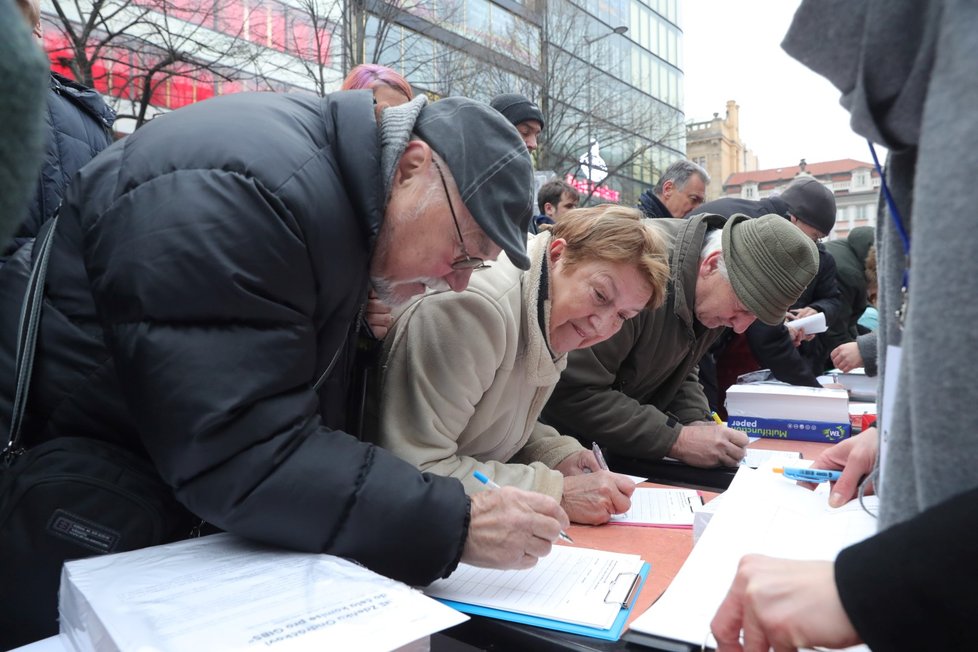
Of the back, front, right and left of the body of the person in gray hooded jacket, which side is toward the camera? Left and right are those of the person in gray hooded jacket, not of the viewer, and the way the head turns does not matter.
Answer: left

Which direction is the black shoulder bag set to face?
toward the camera

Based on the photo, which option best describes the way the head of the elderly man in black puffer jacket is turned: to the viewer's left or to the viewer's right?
to the viewer's right

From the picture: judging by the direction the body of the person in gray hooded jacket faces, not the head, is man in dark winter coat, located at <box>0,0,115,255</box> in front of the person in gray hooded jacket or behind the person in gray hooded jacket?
in front

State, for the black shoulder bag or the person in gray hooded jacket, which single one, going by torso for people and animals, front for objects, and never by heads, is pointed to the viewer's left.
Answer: the person in gray hooded jacket

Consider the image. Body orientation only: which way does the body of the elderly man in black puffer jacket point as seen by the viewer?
to the viewer's right

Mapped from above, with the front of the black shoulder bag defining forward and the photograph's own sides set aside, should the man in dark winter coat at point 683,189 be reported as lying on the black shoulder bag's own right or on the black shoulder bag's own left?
on the black shoulder bag's own left

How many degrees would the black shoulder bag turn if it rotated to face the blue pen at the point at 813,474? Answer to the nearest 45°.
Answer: approximately 90° to its left

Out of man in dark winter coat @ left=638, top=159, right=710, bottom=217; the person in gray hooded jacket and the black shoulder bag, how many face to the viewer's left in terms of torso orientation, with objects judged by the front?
1
